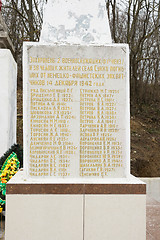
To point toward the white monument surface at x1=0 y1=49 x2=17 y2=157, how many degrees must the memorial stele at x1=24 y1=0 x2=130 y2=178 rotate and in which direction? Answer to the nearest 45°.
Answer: approximately 135° to its right

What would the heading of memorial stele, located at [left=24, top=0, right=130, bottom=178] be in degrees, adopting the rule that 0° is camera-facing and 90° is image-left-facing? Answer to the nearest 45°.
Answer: approximately 0°
